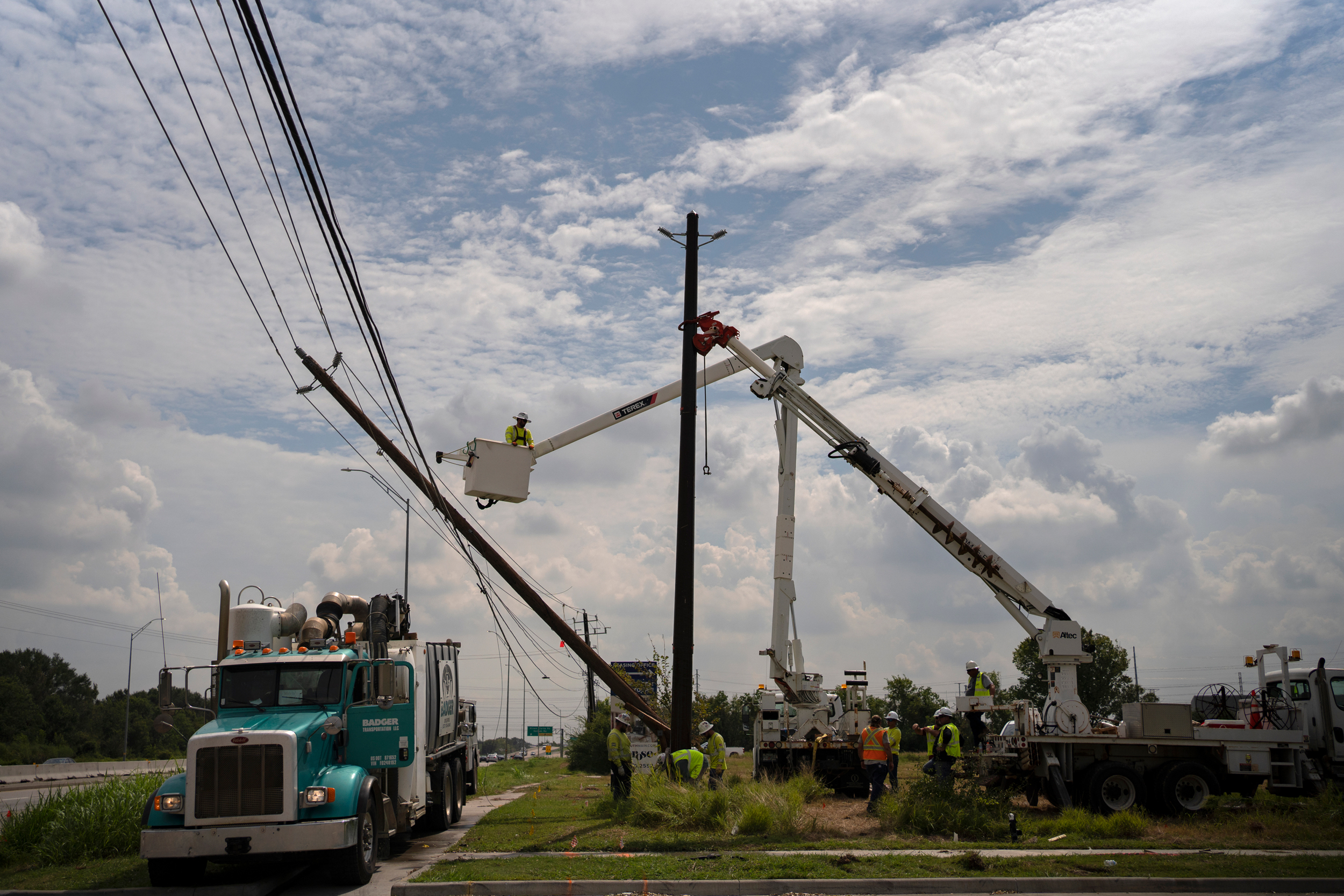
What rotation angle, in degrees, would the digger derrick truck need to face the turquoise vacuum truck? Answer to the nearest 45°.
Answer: approximately 135° to its right

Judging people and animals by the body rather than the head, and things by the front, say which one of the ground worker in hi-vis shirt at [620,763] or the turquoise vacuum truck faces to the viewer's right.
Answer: the ground worker in hi-vis shirt

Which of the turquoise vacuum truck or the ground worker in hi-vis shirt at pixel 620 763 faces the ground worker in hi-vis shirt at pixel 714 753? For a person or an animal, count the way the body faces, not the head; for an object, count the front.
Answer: the ground worker in hi-vis shirt at pixel 620 763

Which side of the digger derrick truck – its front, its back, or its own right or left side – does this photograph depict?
right

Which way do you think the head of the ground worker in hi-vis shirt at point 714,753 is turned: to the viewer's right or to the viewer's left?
to the viewer's left

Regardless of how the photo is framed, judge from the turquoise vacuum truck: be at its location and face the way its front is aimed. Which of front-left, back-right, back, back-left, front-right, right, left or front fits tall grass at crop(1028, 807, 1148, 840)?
back-left

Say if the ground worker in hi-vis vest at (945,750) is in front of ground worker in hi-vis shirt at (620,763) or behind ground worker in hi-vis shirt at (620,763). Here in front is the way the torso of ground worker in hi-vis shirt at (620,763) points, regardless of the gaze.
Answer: in front

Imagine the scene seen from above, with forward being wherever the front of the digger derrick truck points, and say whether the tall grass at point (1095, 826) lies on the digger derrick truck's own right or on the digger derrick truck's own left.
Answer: on the digger derrick truck's own right

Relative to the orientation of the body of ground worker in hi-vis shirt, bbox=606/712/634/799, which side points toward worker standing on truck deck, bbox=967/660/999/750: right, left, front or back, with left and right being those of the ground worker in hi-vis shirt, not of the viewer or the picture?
front

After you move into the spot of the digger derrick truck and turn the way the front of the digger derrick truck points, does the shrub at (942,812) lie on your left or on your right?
on your right

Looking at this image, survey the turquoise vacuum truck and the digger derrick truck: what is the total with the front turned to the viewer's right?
1

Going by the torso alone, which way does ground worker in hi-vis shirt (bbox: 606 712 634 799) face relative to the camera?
to the viewer's right
